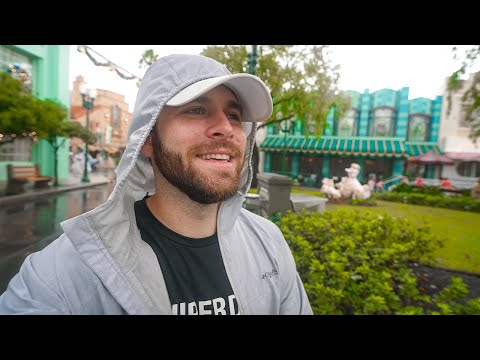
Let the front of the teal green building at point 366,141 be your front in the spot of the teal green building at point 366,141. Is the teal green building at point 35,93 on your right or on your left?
on your right

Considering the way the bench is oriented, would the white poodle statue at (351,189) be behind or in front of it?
in front

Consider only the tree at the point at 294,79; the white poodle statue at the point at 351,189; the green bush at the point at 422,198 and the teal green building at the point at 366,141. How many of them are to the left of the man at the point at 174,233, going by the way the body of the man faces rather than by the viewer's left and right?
4

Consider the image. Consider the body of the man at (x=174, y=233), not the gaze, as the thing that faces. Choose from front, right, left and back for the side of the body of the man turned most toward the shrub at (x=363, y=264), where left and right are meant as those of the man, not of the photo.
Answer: left

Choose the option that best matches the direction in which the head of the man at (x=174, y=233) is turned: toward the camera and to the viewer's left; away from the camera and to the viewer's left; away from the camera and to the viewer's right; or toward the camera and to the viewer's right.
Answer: toward the camera and to the viewer's right

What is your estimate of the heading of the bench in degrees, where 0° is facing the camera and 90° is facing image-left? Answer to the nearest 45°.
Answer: approximately 315°
